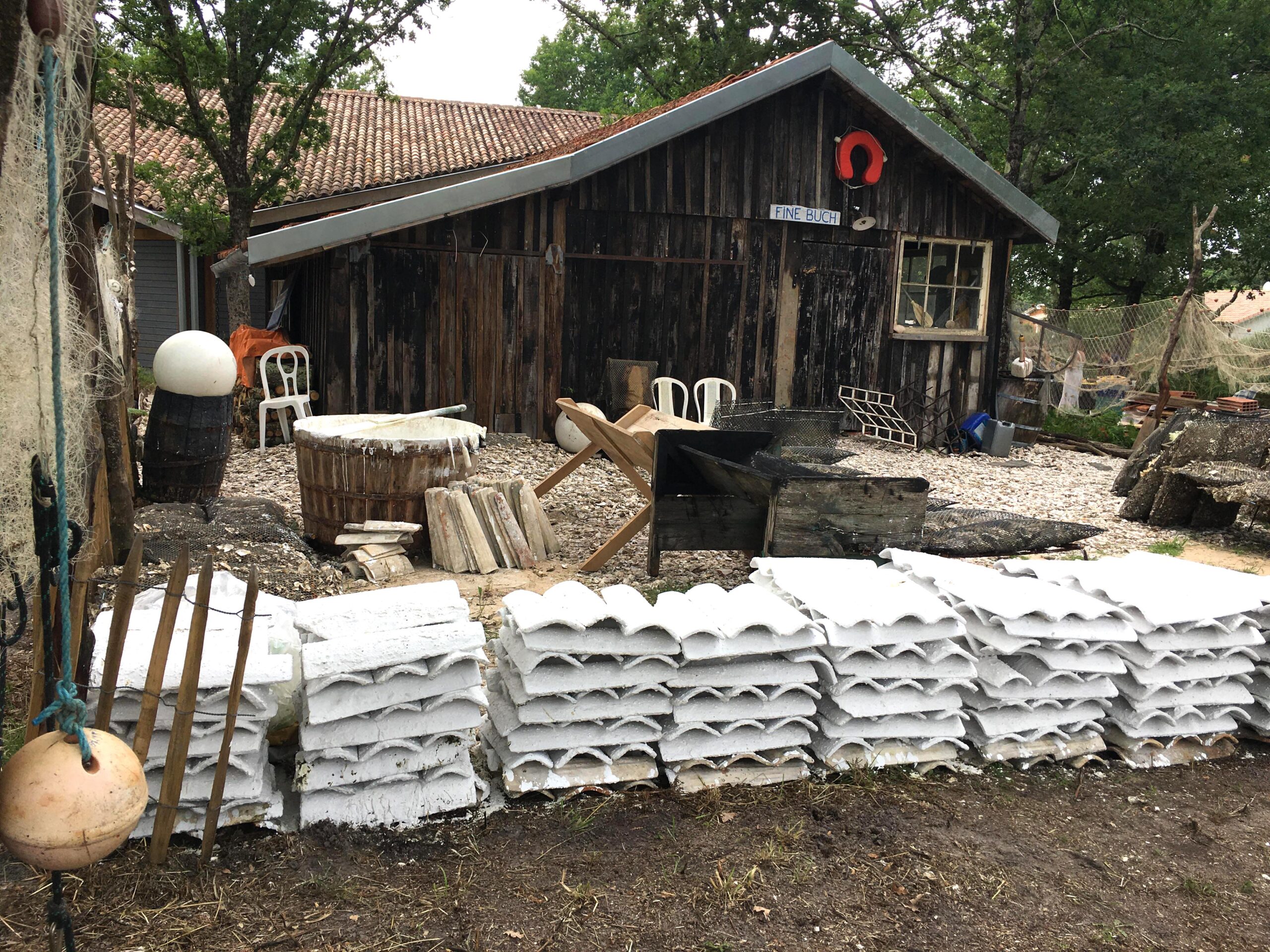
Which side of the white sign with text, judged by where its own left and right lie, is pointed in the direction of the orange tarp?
right

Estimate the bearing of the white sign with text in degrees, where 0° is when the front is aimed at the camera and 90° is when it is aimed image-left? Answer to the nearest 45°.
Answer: approximately 0°

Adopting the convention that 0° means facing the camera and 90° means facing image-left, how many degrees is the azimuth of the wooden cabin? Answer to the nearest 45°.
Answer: approximately 0°

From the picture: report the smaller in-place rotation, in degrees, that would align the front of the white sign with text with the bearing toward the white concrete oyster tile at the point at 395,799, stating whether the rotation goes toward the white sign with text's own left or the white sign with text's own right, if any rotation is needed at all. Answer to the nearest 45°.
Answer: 0° — it already faces it

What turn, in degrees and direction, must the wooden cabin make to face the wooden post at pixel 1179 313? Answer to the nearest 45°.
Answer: approximately 90° to its left

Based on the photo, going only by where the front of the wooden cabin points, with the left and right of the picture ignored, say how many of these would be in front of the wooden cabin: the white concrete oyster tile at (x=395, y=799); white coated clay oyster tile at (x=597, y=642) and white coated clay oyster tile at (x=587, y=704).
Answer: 3

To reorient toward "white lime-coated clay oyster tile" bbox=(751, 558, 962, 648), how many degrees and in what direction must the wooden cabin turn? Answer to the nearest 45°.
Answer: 0° — it already faces it
